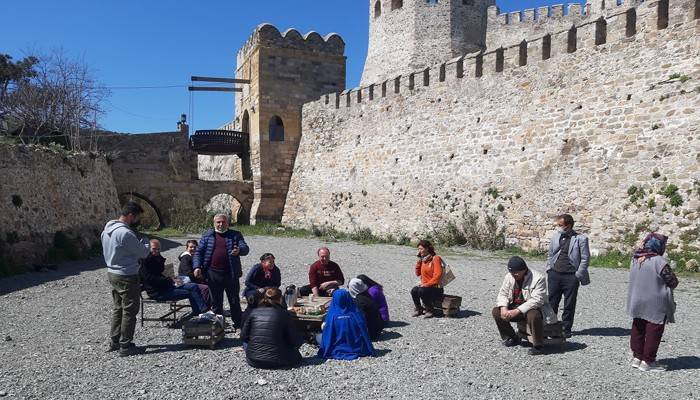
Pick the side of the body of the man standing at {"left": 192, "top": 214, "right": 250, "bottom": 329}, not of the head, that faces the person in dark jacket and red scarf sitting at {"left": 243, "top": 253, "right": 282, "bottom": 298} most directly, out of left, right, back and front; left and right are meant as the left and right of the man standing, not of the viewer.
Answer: left

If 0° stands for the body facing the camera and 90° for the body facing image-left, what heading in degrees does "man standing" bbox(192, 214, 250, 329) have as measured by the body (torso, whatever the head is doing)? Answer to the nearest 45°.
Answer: approximately 0°

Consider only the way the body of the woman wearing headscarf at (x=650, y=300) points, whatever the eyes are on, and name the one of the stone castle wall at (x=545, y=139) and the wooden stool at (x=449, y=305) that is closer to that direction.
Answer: the stone castle wall

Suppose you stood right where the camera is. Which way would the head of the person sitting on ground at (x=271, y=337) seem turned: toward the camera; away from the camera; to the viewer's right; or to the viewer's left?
away from the camera

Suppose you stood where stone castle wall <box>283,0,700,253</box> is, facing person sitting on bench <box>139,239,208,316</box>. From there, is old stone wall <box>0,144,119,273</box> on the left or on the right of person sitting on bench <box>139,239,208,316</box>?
right

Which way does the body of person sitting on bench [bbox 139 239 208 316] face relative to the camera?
to the viewer's right

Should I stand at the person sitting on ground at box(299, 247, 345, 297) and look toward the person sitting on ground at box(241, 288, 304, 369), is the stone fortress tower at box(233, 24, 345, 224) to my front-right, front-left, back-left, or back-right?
back-right

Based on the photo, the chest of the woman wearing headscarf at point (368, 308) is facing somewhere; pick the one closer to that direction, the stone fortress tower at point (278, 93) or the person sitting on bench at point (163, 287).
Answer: the person sitting on bench

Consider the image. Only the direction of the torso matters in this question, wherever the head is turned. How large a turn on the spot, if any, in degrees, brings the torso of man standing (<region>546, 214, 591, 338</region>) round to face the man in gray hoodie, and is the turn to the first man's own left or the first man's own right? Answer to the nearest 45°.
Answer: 0° — they already face them

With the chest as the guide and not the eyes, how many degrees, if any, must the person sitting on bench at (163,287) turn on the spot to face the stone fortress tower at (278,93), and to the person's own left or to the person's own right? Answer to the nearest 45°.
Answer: approximately 90° to the person's own left

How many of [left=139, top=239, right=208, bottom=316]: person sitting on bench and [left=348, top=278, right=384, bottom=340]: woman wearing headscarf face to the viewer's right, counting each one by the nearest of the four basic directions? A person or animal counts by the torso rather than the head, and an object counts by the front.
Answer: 1
